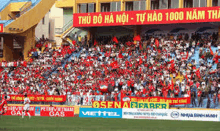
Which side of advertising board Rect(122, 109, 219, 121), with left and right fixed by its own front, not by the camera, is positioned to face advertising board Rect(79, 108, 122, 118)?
right

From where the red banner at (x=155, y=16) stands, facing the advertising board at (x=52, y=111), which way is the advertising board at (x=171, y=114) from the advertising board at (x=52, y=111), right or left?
left

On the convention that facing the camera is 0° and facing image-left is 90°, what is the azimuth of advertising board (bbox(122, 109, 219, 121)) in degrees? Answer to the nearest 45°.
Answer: approximately 0°
